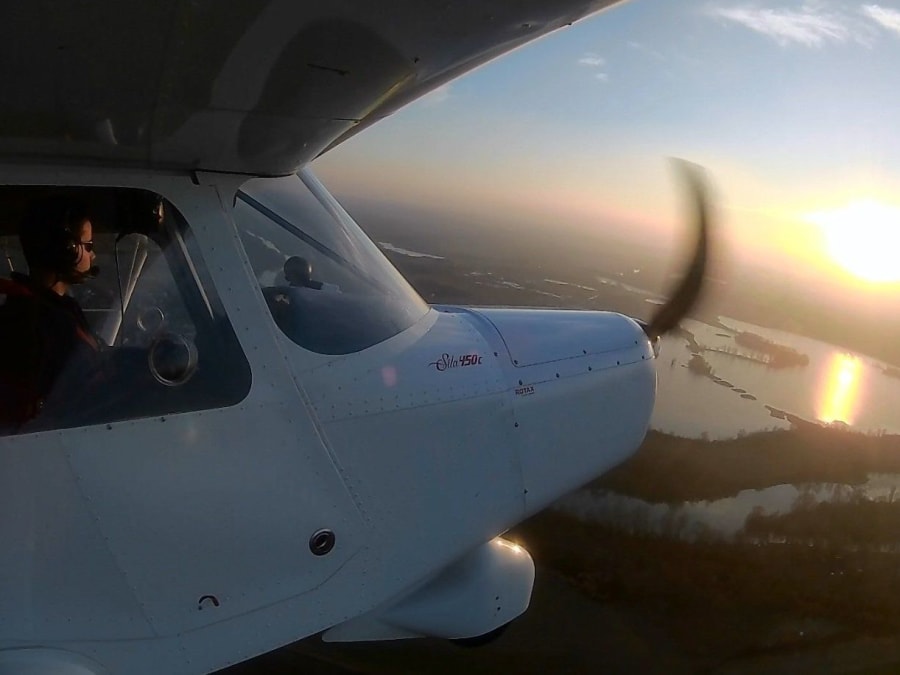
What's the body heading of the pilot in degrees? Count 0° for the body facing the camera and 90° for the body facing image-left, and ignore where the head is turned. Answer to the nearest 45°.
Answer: approximately 270°

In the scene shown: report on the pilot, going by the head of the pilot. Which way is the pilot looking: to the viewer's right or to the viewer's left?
to the viewer's right

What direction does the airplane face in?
to the viewer's right
